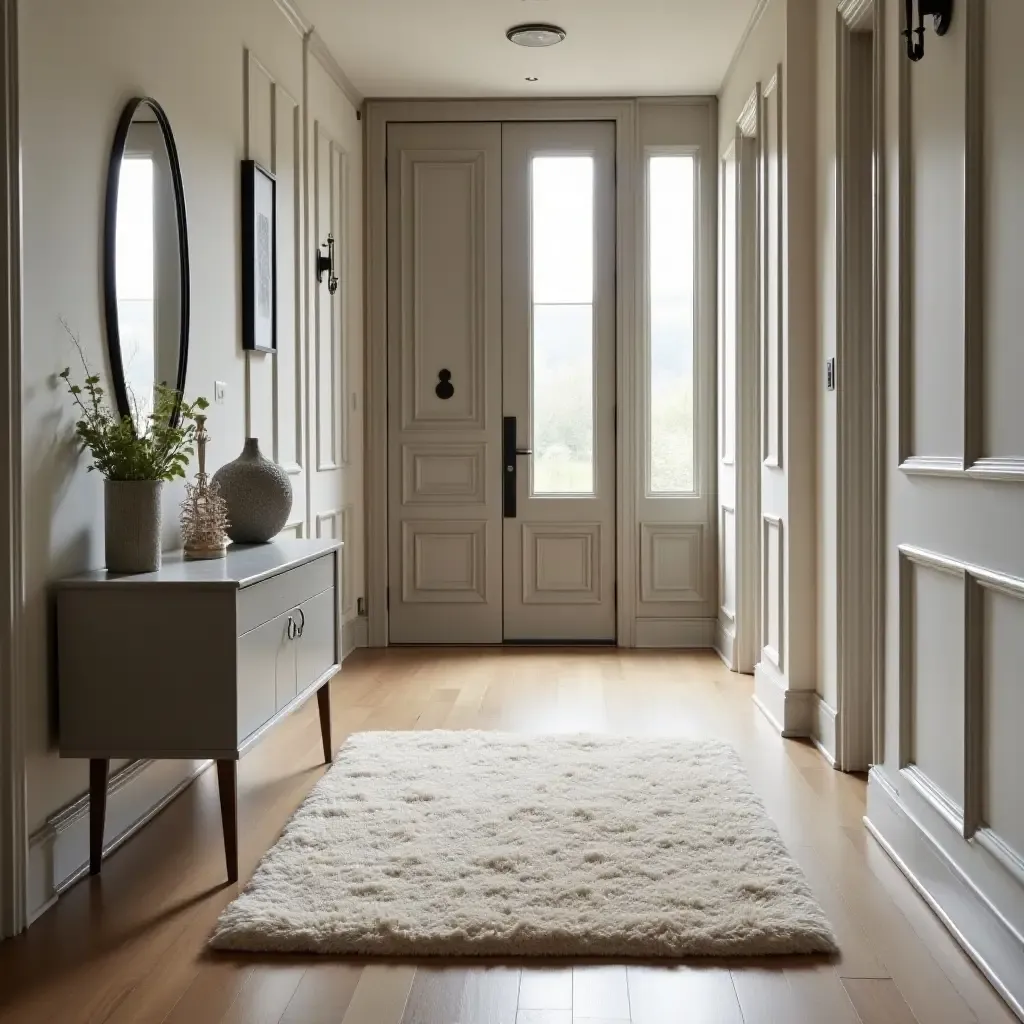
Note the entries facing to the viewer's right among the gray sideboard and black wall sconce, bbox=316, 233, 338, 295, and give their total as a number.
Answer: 2

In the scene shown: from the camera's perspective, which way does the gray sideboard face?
to the viewer's right

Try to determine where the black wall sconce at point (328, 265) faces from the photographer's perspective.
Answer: facing to the right of the viewer

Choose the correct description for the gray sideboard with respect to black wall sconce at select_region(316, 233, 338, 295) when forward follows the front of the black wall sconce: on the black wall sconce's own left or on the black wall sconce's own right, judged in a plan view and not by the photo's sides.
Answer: on the black wall sconce's own right

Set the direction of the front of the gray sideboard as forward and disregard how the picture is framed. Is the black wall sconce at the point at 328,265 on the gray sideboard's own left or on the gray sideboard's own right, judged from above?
on the gray sideboard's own left

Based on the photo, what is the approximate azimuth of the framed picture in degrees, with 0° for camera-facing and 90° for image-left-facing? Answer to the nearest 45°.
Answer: approximately 270°

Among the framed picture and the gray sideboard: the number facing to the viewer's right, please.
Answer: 2

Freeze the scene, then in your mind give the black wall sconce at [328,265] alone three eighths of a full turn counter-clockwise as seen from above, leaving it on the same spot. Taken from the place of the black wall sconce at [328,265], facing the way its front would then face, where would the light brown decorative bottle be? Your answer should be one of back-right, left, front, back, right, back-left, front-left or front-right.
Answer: back-left

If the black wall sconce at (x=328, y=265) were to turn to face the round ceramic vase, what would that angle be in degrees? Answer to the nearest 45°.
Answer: approximately 90° to its right

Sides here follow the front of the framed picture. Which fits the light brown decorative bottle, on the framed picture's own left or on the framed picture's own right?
on the framed picture's own right
